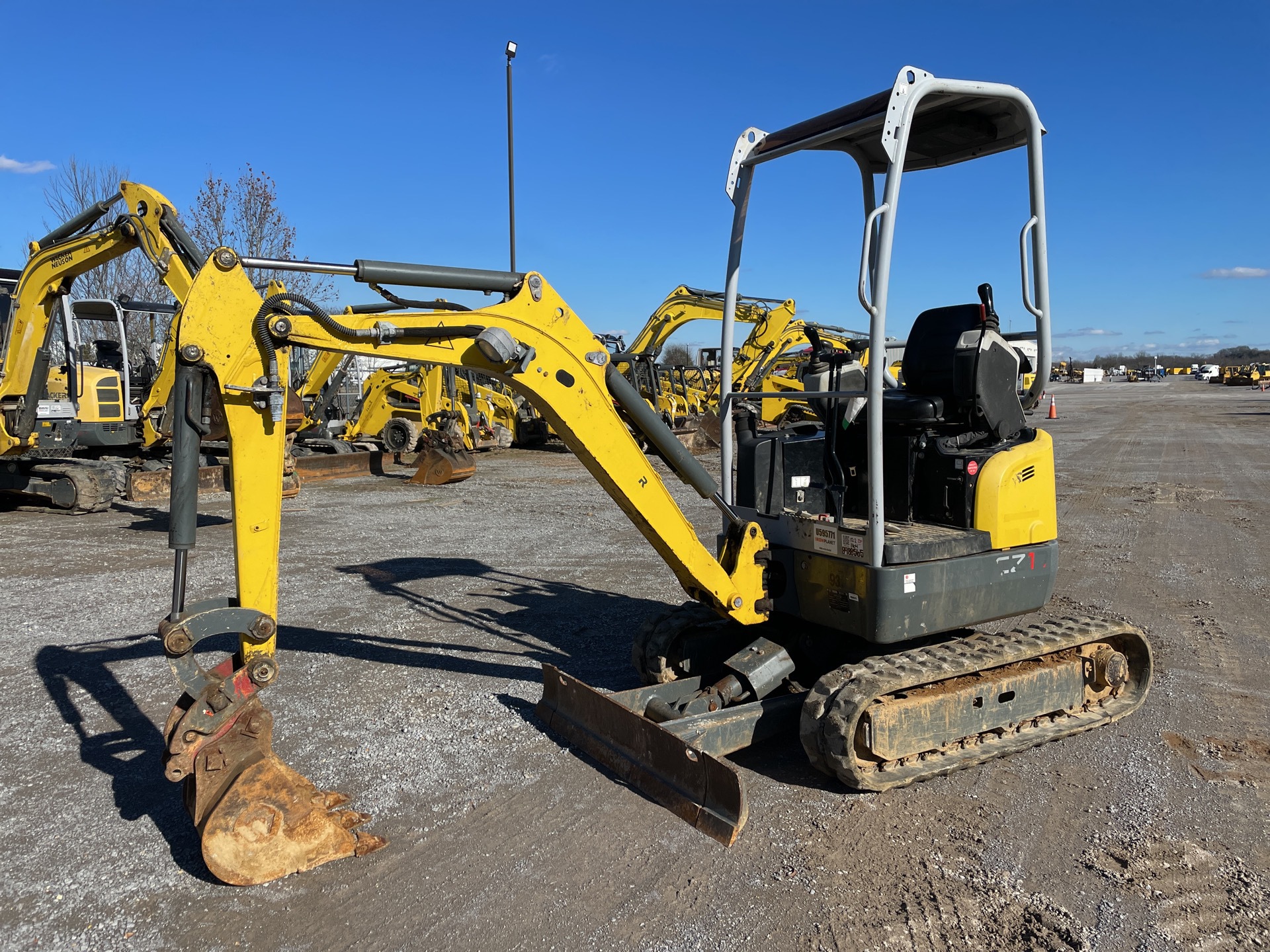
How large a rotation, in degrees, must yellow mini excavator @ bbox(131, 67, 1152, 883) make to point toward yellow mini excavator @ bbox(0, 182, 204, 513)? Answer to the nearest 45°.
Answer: approximately 90° to its right

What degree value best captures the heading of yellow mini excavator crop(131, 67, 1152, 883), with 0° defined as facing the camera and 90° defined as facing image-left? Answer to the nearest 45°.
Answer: approximately 45°

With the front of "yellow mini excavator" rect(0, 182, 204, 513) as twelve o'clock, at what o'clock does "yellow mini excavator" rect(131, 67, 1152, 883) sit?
"yellow mini excavator" rect(131, 67, 1152, 883) is roughly at 1 o'clock from "yellow mini excavator" rect(0, 182, 204, 513).

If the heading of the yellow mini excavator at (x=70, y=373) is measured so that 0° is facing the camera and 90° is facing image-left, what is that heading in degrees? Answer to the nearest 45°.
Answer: approximately 315°
